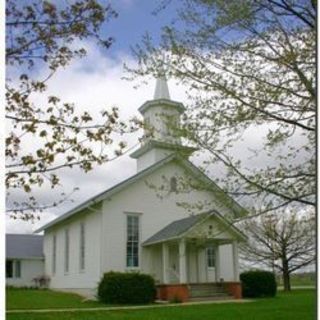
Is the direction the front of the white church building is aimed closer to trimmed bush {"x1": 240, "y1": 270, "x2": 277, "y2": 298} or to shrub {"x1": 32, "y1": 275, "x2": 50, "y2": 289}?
the trimmed bush

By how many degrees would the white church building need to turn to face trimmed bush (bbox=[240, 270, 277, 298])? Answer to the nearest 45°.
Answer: approximately 45° to its left

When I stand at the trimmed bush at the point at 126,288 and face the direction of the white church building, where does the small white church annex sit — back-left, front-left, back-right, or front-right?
front-left

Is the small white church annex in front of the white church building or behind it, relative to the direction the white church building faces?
behind

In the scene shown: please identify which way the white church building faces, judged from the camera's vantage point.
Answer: facing the viewer and to the right of the viewer

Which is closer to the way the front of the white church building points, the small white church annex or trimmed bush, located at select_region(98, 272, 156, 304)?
the trimmed bush

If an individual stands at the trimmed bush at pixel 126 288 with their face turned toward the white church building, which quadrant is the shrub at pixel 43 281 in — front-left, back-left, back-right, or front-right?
front-left

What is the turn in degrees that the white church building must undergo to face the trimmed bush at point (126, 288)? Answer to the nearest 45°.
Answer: approximately 45° to its right

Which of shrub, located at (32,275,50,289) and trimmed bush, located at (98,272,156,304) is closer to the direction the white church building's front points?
the trimmed bush
